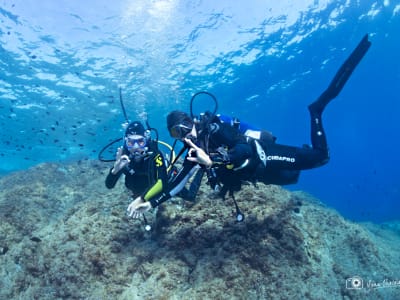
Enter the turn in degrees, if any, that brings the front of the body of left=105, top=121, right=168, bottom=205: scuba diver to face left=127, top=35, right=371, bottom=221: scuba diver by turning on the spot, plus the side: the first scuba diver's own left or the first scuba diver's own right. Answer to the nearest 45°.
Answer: approximately 45° to the first scuba diver's own left

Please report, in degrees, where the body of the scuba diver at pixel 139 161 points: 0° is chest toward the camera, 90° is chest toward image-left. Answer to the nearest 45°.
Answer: approximately 0°
